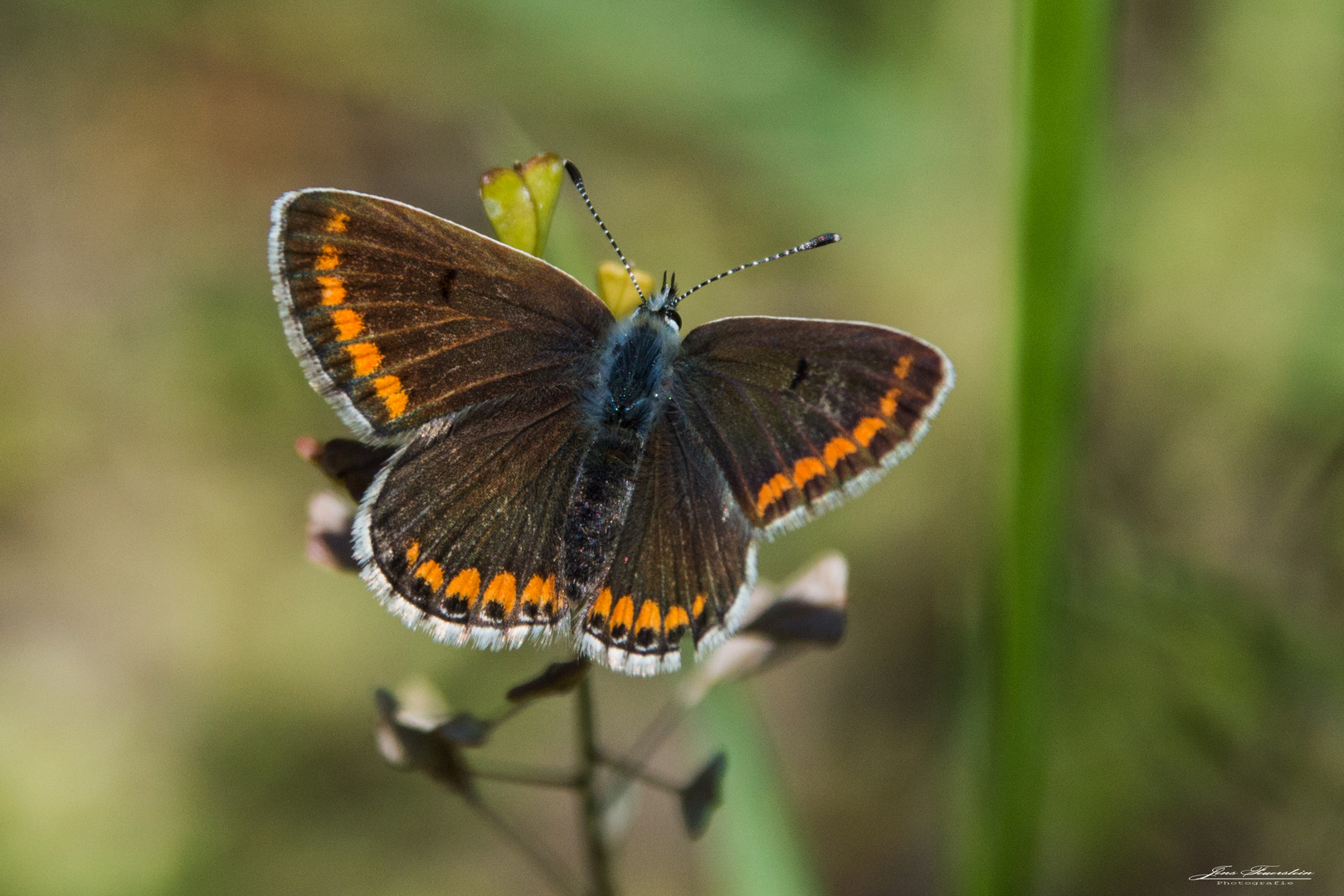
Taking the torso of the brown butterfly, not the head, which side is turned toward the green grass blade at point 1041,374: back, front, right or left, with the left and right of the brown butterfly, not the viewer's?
right

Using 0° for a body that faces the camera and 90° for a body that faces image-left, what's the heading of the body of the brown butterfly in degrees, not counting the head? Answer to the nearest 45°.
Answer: approximately 180°
